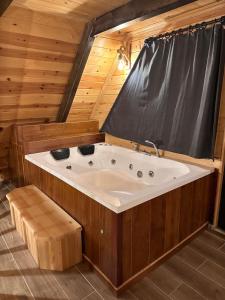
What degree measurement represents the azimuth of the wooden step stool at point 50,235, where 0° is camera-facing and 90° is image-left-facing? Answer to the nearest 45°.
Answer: approximately 45°

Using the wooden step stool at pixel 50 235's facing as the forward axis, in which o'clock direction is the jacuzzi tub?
The jacuzzi tub is roughly at 6 o'clock from the wooden step stool.
